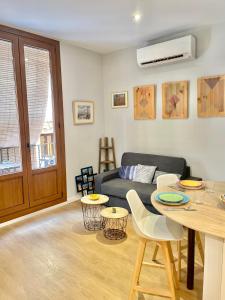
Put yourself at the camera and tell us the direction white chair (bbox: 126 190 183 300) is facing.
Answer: facing to the right of the viewer

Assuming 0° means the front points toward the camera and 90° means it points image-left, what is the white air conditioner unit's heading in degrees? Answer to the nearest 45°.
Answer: approximately 45°

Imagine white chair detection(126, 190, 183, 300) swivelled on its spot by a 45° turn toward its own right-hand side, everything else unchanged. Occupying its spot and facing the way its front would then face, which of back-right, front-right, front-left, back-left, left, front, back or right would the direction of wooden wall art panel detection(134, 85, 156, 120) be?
back-left

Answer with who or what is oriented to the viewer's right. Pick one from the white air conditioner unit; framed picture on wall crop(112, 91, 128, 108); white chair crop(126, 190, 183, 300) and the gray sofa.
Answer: the white chair

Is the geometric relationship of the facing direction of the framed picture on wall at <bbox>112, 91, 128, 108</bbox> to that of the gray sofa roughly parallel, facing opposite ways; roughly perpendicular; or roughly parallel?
roughly parallel

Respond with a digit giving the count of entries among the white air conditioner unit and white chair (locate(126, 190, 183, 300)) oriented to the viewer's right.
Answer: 1

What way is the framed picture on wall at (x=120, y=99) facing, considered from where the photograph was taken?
facing the viewer and to the left of the viewer

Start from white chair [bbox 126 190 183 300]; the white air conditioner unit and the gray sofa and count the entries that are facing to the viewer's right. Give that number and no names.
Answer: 1

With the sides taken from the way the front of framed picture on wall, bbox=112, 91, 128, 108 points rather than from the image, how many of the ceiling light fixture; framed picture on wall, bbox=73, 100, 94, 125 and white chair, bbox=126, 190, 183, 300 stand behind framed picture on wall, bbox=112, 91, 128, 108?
0

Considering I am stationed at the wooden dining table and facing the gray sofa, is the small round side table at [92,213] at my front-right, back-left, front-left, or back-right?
front-left

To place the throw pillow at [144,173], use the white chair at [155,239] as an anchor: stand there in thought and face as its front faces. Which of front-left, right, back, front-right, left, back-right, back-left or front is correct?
left

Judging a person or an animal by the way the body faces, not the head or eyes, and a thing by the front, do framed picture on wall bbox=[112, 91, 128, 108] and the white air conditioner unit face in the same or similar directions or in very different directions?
same or similar directions

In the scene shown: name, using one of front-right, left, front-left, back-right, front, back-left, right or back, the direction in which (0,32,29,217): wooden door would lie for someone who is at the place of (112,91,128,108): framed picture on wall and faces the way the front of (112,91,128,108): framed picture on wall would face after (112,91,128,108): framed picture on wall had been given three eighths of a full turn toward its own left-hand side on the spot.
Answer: back-right
